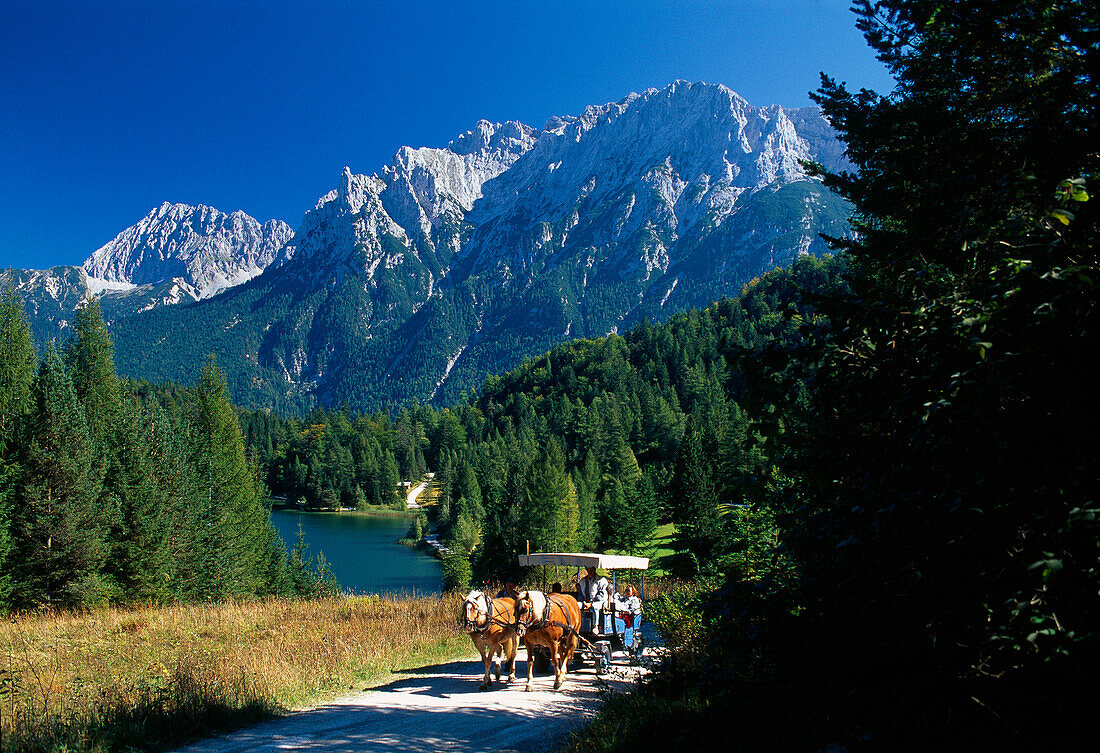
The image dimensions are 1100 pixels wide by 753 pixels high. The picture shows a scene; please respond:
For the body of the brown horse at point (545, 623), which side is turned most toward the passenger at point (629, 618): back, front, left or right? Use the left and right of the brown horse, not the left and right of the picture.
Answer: back

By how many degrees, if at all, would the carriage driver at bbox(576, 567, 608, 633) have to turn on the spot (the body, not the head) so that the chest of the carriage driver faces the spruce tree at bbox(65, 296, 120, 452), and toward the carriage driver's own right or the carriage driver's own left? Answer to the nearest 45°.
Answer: approximately 90° to the carriage driver's own right

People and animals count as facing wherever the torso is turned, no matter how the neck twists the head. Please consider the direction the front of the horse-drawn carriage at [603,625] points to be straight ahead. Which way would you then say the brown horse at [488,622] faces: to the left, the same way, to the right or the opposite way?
the same way

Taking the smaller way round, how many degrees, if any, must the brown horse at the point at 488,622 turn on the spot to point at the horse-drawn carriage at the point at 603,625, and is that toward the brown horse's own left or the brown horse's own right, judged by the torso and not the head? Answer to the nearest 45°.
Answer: approximately 180°

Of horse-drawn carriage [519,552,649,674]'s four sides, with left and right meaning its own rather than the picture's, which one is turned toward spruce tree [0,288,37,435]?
right

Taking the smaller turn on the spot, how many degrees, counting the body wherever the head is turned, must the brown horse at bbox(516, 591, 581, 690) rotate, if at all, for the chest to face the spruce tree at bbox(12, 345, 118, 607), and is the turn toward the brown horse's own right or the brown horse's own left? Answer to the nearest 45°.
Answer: approximately 90° to the brown horse's own right

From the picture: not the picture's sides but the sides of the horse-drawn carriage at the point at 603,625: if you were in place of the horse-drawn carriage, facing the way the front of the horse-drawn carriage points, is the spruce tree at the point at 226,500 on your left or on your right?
on your right

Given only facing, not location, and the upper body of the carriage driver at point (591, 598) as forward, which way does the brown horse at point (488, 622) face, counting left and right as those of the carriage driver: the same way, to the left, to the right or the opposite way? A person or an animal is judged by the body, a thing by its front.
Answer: the same way

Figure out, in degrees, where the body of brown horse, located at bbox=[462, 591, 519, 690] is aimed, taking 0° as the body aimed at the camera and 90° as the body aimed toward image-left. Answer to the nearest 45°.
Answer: approximately 45°

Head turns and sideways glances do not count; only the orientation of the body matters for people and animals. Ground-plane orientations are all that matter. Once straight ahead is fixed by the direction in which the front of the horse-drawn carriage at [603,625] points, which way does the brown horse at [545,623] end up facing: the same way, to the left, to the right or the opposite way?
the same way

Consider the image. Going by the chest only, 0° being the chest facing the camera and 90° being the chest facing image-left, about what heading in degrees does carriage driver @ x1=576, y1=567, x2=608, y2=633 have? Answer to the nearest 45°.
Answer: approximately 45°

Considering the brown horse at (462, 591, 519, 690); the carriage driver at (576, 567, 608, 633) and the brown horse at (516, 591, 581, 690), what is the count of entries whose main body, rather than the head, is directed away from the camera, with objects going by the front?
0

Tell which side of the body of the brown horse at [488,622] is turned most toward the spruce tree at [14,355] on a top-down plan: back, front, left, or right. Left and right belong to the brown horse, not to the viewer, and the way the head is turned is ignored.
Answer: right

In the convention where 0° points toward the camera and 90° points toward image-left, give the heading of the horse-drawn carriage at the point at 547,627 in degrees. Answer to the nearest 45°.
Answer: approximately 45°
